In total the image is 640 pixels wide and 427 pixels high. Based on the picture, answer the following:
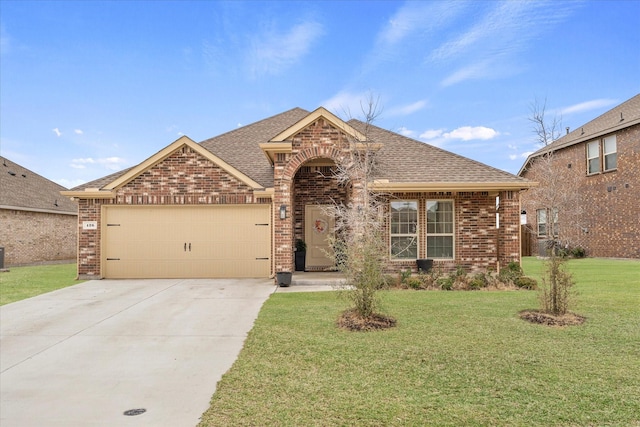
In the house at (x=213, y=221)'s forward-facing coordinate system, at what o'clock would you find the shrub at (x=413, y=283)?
The shrub is roughly at 10 o'clock from the house.

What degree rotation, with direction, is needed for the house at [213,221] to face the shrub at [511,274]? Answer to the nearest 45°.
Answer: approximately 90° to its left

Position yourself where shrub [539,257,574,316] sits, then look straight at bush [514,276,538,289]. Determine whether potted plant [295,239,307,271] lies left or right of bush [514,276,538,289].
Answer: left

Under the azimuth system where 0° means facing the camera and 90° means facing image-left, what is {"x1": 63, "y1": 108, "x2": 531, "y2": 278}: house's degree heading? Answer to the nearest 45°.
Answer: approximately 0°

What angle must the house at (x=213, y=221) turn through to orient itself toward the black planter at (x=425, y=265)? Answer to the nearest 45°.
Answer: approximately 90° to its left

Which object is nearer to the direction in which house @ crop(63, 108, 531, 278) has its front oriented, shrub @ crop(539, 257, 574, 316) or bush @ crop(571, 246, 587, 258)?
the shrub

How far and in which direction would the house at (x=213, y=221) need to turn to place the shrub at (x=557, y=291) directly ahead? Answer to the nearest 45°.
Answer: approximately 45° to its left

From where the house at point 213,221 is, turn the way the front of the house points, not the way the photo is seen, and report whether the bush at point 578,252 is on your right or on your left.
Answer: on your left

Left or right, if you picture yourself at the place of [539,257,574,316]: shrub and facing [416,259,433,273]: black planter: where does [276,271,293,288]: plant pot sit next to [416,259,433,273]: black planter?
left
